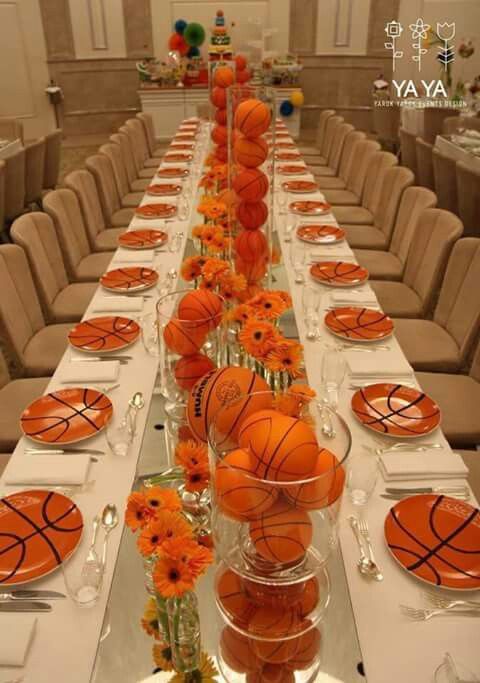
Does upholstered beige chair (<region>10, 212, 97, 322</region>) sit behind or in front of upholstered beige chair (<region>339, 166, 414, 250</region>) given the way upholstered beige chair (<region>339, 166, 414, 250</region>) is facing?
in front

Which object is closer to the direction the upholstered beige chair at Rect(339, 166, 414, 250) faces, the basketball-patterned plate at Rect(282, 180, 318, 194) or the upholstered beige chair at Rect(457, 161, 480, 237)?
the basketball-patterned plate

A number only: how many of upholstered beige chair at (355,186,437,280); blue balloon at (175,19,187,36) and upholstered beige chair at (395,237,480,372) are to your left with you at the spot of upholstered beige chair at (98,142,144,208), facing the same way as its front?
1

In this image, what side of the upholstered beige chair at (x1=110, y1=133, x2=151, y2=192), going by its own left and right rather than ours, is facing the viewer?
right

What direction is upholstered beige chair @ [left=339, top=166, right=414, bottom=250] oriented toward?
to the viewer's left

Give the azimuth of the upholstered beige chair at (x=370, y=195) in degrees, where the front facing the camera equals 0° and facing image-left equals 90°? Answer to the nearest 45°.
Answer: approximately 90°

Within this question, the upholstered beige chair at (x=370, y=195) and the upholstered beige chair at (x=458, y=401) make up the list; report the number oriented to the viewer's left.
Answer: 2

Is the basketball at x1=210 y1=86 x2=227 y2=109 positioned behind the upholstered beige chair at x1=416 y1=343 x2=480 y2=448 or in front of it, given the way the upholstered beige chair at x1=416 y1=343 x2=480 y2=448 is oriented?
in front

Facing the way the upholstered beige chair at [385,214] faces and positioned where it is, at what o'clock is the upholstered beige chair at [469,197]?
the upholstered beige chair at [469,197] is roughly at 6 o'clock from the upholstered beige chair at [385,214].

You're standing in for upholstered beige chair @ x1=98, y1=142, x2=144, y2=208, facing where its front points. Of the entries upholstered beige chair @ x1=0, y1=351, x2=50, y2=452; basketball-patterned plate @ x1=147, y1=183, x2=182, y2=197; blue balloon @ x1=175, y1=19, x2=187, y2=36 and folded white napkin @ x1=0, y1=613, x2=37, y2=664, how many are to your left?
1

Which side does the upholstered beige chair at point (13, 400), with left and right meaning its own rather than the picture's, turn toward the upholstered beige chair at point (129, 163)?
left

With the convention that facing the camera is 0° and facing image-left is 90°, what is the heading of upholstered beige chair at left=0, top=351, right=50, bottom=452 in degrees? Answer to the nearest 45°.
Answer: approximately 270°

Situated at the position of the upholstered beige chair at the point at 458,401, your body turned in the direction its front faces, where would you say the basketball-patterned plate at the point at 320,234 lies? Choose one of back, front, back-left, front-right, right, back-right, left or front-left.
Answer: front-right

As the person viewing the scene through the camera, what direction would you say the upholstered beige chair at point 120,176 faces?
facing to the right of the viewer

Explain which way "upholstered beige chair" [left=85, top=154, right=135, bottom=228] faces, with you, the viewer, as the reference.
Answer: facing to the right of the viewer

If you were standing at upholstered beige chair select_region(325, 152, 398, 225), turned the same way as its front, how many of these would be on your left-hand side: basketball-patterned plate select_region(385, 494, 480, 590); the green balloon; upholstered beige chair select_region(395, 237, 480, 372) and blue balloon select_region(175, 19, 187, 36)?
2

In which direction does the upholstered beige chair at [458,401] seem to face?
to the viewer's left

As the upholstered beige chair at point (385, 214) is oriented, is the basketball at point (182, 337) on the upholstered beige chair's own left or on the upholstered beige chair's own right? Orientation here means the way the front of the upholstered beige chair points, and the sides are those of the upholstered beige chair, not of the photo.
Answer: on the upholstered beige chair's own left
